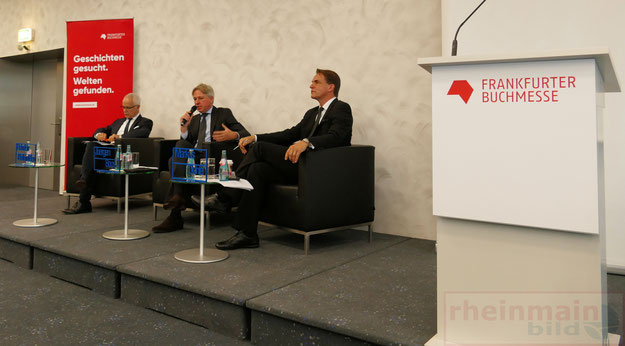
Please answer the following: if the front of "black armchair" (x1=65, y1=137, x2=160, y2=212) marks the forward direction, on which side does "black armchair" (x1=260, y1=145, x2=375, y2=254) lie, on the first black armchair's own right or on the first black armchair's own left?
on the first black armchair's own left

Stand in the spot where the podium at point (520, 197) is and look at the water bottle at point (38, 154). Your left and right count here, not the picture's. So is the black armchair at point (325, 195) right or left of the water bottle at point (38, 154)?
right

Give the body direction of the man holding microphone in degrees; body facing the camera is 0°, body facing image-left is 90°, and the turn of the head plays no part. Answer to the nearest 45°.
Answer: approximately 45°

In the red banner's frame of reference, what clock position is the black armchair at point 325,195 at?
The black armchair is roughly at 11 o'clock from the red banner.

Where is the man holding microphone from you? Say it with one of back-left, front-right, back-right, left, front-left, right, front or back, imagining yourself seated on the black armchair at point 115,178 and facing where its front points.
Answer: left

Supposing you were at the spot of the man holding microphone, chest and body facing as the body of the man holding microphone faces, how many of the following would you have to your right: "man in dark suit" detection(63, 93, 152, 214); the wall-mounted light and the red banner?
3

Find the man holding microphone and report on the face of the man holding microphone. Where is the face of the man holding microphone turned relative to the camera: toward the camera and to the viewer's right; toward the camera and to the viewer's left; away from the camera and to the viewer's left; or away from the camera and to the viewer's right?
toward the camera and to the viewer's left

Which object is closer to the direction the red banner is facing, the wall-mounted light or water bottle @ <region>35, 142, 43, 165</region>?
the water bottle

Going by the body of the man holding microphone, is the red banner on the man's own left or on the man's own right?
on the man's own right

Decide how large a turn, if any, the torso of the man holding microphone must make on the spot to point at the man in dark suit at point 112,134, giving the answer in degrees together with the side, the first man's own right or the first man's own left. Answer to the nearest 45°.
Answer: approximately 90° to the first man's own right

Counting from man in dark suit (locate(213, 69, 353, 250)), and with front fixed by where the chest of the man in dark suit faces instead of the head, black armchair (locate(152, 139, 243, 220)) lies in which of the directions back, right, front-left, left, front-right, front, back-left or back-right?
right
